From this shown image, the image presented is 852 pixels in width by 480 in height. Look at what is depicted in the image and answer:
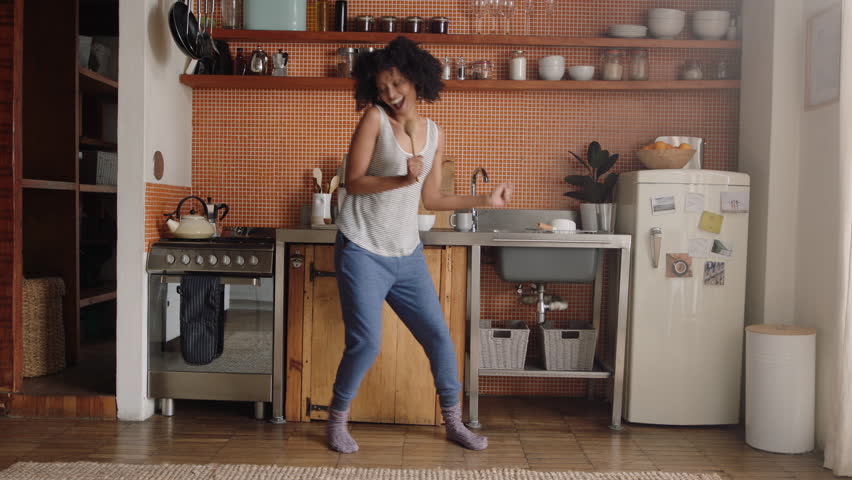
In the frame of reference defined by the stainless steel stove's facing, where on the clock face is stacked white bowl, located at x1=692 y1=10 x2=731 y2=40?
The stacked white bowl is roughly at 9 o'clock from the stainless steel stove.

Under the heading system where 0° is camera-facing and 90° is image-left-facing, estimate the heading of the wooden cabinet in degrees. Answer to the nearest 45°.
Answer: approximately 0°

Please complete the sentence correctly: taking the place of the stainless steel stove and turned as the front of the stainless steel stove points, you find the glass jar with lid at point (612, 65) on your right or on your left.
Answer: on your left

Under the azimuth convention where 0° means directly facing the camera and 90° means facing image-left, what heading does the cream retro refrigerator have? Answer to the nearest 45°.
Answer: approximately 0°

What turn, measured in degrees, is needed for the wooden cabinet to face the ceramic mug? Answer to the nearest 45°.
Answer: approximately 135° to its left

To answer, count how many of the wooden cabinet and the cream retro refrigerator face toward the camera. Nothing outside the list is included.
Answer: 2
